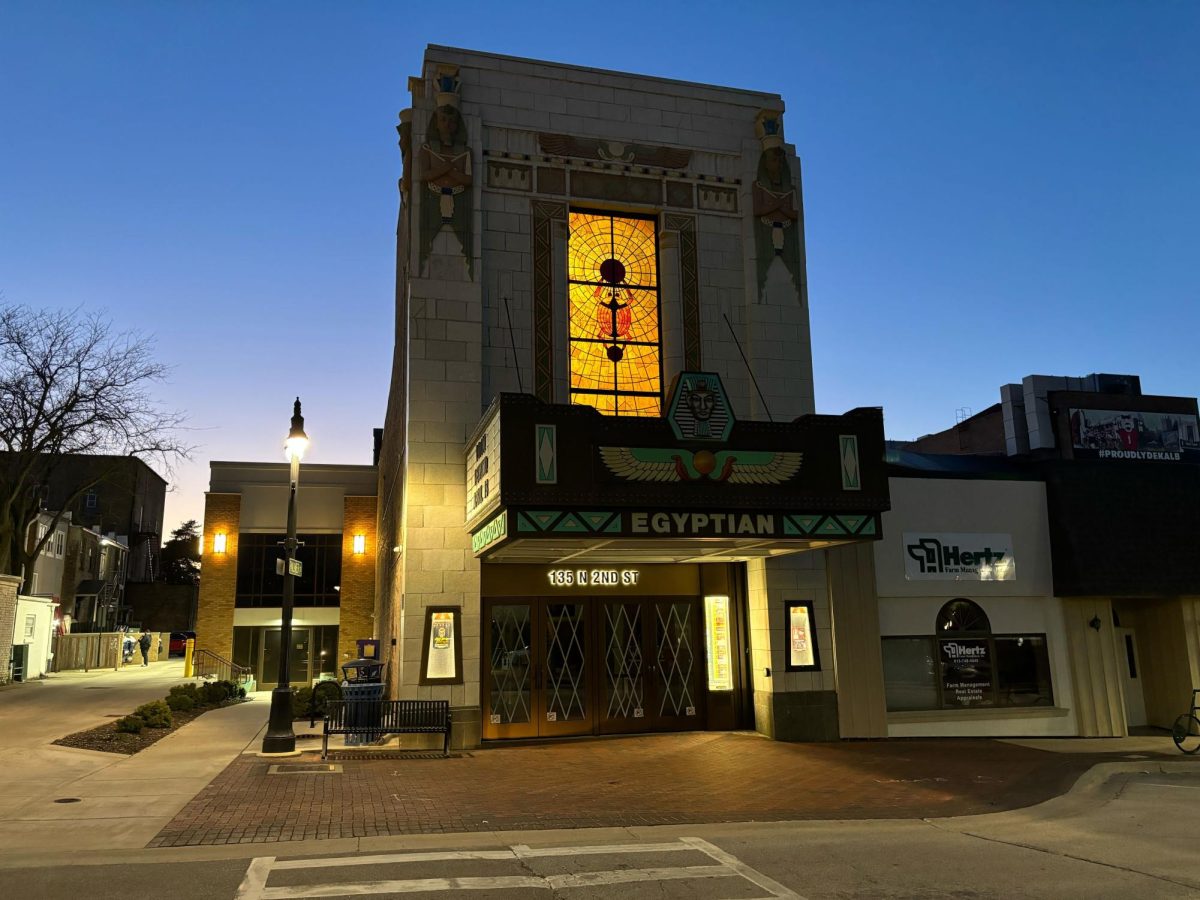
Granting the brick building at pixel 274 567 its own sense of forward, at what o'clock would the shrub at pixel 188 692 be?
The shrub is roughly at 12 o'clock from the brick building.

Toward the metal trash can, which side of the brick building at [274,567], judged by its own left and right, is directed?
front

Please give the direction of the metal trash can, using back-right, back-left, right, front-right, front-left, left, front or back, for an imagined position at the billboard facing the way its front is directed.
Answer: front-right

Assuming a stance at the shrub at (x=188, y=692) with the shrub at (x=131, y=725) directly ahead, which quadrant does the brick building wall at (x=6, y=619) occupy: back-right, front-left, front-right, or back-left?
back-right

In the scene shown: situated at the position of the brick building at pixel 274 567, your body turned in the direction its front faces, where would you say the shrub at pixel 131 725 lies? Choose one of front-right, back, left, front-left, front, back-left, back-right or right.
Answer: front

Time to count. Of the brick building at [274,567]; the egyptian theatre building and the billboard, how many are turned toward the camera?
3

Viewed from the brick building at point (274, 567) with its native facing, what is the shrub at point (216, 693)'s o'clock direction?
The shrub is roughly at 12 o'clock from the brick building.

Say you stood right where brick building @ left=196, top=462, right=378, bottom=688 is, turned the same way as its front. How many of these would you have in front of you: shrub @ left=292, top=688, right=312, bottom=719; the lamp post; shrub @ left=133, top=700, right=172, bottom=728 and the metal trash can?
4

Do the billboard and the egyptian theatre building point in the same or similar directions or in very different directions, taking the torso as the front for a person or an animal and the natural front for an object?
same or similar directions

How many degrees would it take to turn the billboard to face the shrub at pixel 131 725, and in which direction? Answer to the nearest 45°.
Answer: approximately 45° to its right

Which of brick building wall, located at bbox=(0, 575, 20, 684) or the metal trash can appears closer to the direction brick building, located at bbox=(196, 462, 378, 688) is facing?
the metal trash can

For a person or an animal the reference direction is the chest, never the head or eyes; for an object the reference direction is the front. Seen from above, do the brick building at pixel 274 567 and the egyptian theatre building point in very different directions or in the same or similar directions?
same or similar directions

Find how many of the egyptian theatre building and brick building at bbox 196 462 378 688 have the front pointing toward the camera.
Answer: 2

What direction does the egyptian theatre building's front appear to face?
toward the camera

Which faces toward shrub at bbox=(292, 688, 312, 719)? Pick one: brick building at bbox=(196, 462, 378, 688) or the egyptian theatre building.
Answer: the brick building
